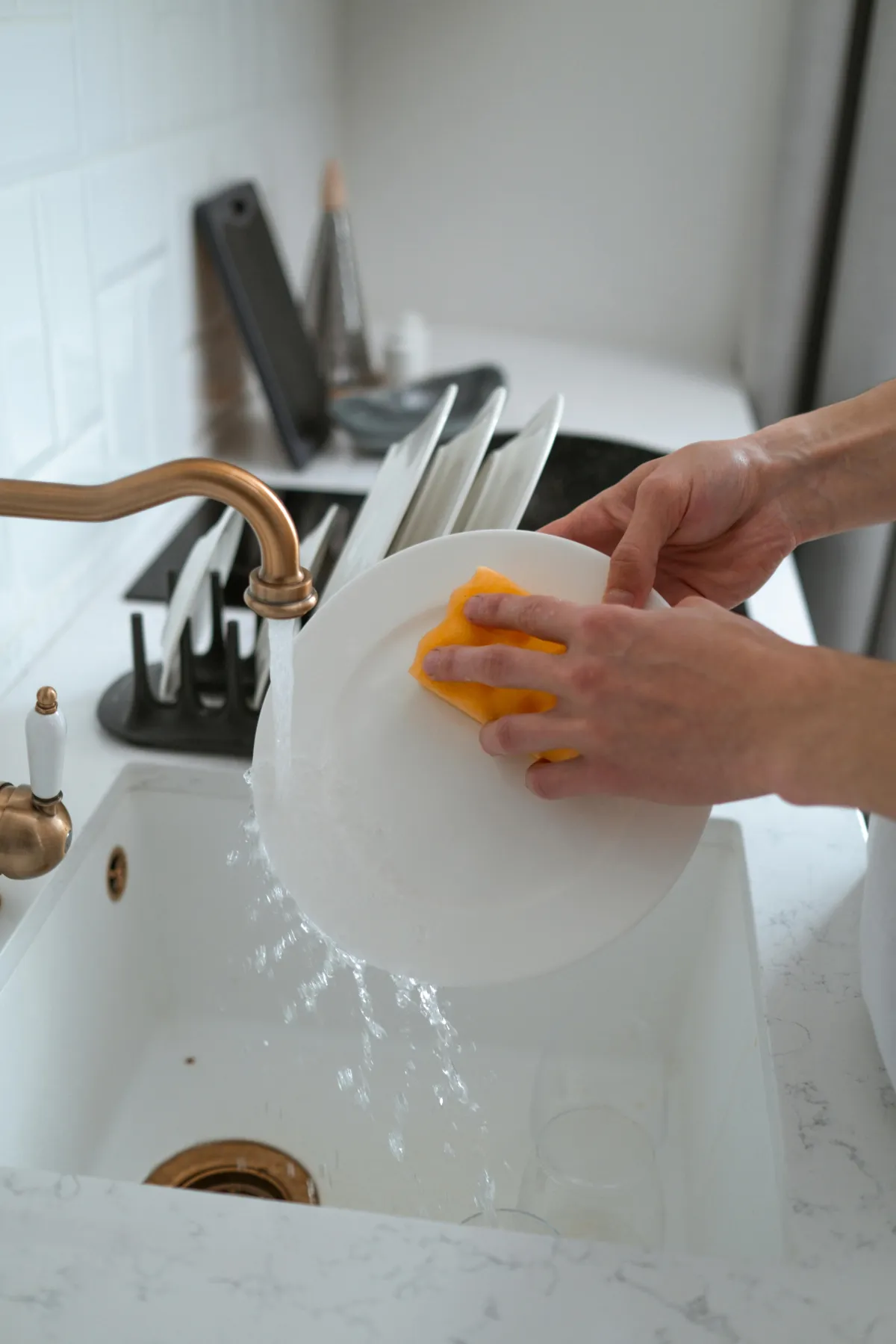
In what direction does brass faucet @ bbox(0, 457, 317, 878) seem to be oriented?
to the viewer's right

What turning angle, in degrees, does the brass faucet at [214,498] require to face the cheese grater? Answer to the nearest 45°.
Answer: approximately 90° to its left
